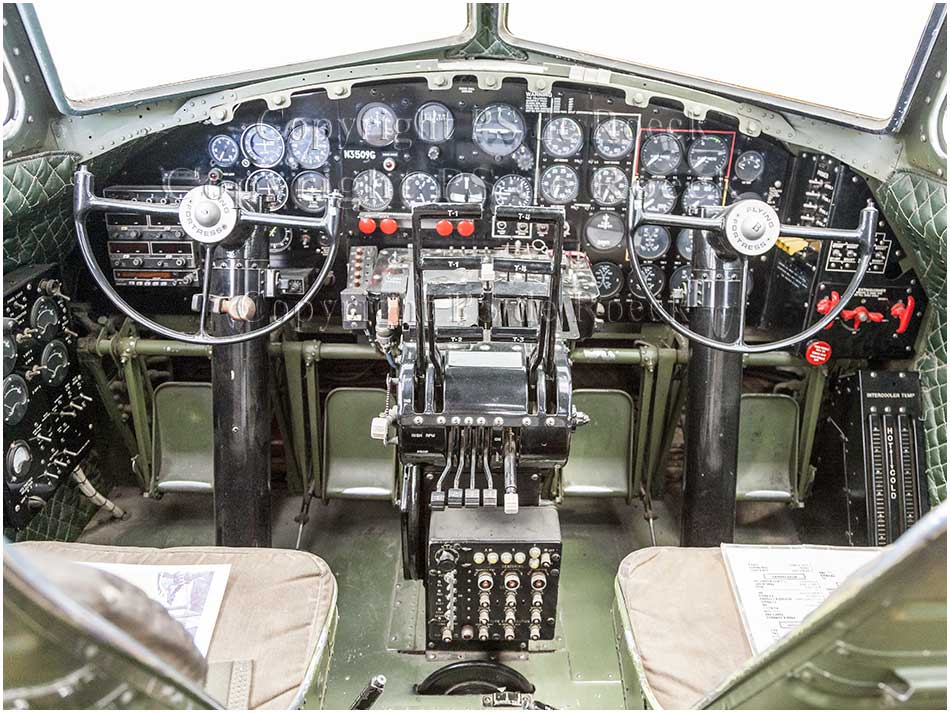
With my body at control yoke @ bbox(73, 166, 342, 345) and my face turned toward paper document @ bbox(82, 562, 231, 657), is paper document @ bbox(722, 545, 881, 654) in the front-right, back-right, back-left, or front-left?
front-left

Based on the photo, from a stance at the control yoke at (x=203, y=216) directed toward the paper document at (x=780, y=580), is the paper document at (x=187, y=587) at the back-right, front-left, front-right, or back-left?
front-right

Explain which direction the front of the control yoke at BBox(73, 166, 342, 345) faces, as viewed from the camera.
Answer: facing the viewer

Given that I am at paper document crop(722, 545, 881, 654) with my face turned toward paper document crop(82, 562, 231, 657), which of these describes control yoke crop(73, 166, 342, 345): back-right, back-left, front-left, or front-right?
front-right

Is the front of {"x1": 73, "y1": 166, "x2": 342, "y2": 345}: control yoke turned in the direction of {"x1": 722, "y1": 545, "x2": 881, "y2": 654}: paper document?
no
